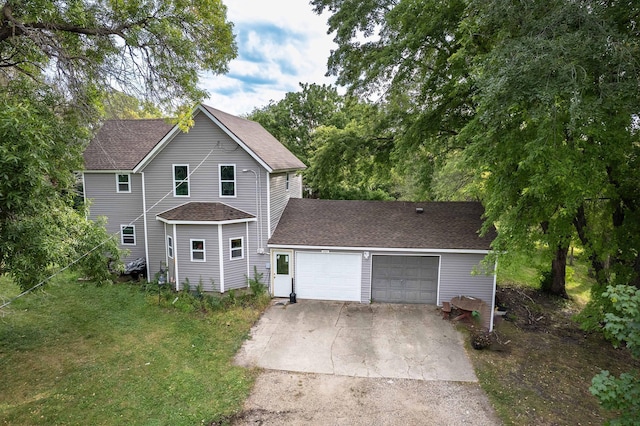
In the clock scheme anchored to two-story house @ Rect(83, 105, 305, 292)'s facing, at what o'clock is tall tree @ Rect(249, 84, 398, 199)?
The tall tree is roughly at 8 o'clock from the two-story house.

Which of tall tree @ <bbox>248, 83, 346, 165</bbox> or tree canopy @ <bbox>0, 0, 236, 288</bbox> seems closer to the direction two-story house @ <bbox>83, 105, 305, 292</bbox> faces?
the tree canopy

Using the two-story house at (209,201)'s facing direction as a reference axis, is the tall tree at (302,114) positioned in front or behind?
behind

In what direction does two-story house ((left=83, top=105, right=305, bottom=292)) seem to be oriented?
toward the camera
